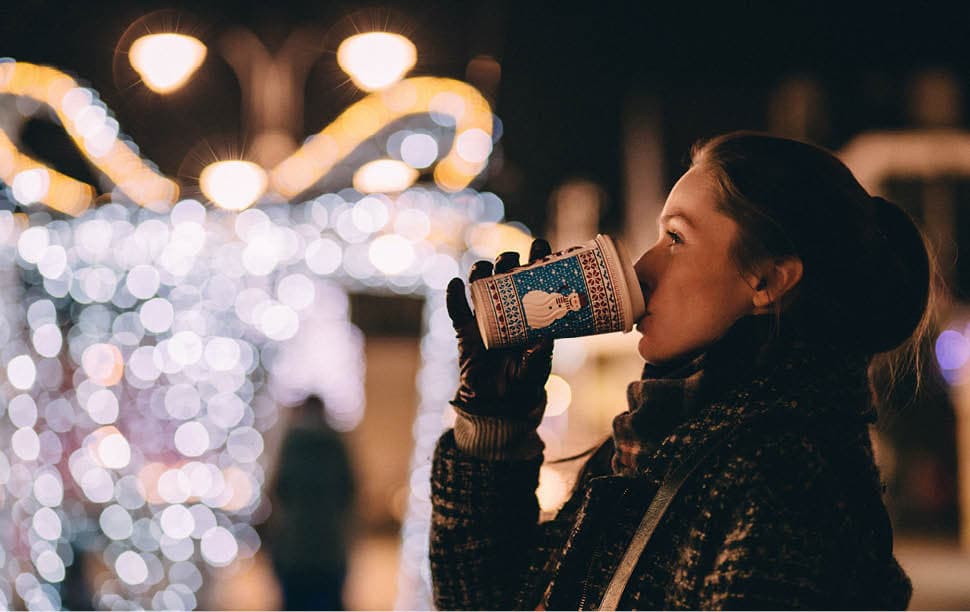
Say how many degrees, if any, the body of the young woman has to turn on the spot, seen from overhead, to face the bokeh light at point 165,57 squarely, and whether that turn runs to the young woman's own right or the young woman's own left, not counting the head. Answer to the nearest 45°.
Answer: approximately 45° to the young woman's own right

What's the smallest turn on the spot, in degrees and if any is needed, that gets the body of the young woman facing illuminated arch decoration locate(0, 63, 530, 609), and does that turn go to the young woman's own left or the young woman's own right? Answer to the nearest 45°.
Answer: approximately 45° to the young woman's own right

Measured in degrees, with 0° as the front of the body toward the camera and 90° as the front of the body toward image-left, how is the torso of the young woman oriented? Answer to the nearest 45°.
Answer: approximately 90°

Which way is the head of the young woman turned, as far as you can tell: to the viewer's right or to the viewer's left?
to the viewer's left

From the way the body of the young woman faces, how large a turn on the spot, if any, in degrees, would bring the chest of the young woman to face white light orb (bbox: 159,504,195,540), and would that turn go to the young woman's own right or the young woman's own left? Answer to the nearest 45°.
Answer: approximately 45° to the young woman's own right
